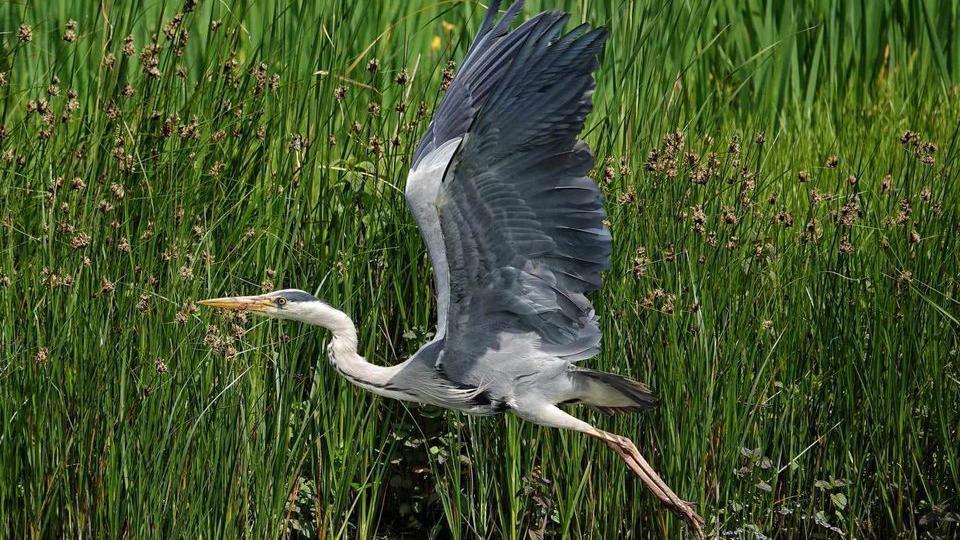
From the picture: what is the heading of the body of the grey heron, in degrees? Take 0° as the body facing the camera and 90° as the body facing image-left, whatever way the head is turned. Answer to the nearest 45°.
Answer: approximately 90°
